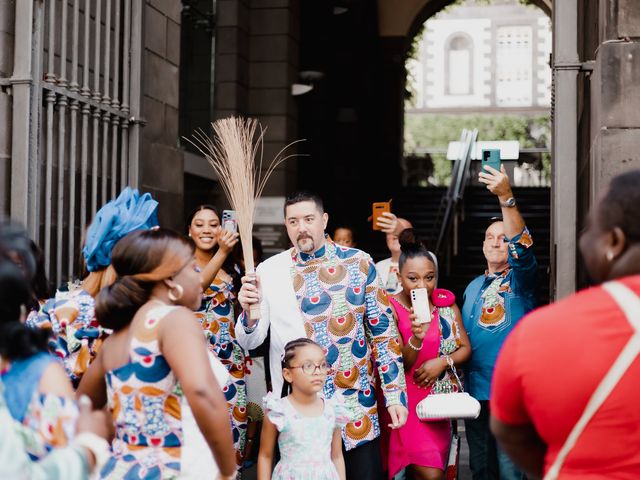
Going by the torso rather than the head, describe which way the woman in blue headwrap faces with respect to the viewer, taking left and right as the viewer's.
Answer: facing away from the viewer and to the right of the viewer

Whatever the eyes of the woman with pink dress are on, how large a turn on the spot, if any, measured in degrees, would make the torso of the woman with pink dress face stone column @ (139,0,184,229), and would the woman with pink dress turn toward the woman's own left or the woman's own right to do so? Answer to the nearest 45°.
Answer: approximately 135° to the woman's own right

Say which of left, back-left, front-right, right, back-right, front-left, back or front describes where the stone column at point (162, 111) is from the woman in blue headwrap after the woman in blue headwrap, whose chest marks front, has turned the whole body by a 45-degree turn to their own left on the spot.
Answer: front

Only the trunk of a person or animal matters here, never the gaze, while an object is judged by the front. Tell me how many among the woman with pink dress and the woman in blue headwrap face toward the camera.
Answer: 1

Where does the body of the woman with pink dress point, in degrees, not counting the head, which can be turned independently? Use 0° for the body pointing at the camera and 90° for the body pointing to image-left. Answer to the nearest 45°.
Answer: approximately 0°

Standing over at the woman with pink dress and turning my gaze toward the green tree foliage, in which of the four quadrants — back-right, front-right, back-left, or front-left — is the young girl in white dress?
back-left

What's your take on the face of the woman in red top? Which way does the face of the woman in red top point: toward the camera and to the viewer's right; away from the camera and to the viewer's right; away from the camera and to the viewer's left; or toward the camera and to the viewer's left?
away from the camera and to the viewer's left

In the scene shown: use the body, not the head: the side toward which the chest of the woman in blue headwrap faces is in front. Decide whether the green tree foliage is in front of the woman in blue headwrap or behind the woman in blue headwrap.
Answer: in front

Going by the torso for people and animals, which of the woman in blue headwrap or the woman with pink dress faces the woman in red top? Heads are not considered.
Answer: the woman with pink dress

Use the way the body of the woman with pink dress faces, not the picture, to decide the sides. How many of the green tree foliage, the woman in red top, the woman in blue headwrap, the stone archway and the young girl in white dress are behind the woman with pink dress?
2

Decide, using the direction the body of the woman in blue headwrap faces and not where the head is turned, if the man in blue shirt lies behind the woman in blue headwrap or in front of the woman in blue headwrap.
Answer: in front

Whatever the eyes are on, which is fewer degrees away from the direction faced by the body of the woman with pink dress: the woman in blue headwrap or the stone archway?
the woman in blue headwrap
